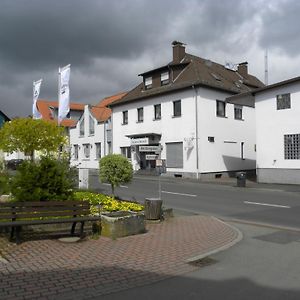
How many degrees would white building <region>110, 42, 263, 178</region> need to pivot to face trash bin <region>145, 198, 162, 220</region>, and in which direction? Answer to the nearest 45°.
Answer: approximately 45° to its left

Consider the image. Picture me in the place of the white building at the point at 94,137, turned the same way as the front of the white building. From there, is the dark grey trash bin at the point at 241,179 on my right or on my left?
on my left

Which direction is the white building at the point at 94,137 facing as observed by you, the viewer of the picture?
facing the viewer and to the left of the viewer

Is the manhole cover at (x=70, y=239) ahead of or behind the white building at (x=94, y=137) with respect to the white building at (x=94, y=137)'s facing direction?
ahead

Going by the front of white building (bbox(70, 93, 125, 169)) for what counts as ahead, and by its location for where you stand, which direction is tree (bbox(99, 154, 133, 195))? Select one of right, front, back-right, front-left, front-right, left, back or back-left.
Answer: front-left

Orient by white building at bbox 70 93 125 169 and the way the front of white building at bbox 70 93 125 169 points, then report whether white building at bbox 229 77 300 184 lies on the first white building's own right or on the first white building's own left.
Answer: on the first white building's own left

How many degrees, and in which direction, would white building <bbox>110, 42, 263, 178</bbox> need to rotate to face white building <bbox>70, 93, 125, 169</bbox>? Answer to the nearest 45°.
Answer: approximately 90° to its right

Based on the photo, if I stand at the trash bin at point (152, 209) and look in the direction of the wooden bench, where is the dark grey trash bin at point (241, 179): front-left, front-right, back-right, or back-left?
back-right

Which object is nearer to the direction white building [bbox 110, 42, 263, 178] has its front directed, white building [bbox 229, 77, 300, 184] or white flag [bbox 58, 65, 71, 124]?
the white flag

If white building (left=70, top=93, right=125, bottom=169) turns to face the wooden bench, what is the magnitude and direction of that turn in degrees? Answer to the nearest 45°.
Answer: approximately 45° to its left

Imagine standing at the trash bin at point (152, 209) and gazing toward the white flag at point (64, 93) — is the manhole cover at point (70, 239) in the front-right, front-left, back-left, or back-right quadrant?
back-left

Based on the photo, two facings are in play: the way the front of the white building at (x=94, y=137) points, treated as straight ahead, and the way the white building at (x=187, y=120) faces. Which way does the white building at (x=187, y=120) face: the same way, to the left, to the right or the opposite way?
the same way

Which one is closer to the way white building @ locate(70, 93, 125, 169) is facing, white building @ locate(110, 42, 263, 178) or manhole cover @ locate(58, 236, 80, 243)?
the manhole cover

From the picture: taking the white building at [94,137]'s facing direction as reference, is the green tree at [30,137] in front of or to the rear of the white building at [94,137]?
in front

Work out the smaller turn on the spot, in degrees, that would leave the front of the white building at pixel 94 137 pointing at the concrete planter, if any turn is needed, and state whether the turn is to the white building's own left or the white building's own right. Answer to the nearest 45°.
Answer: approximately 45° to the white building's own left

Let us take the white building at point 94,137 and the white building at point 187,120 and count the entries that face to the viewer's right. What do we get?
0
